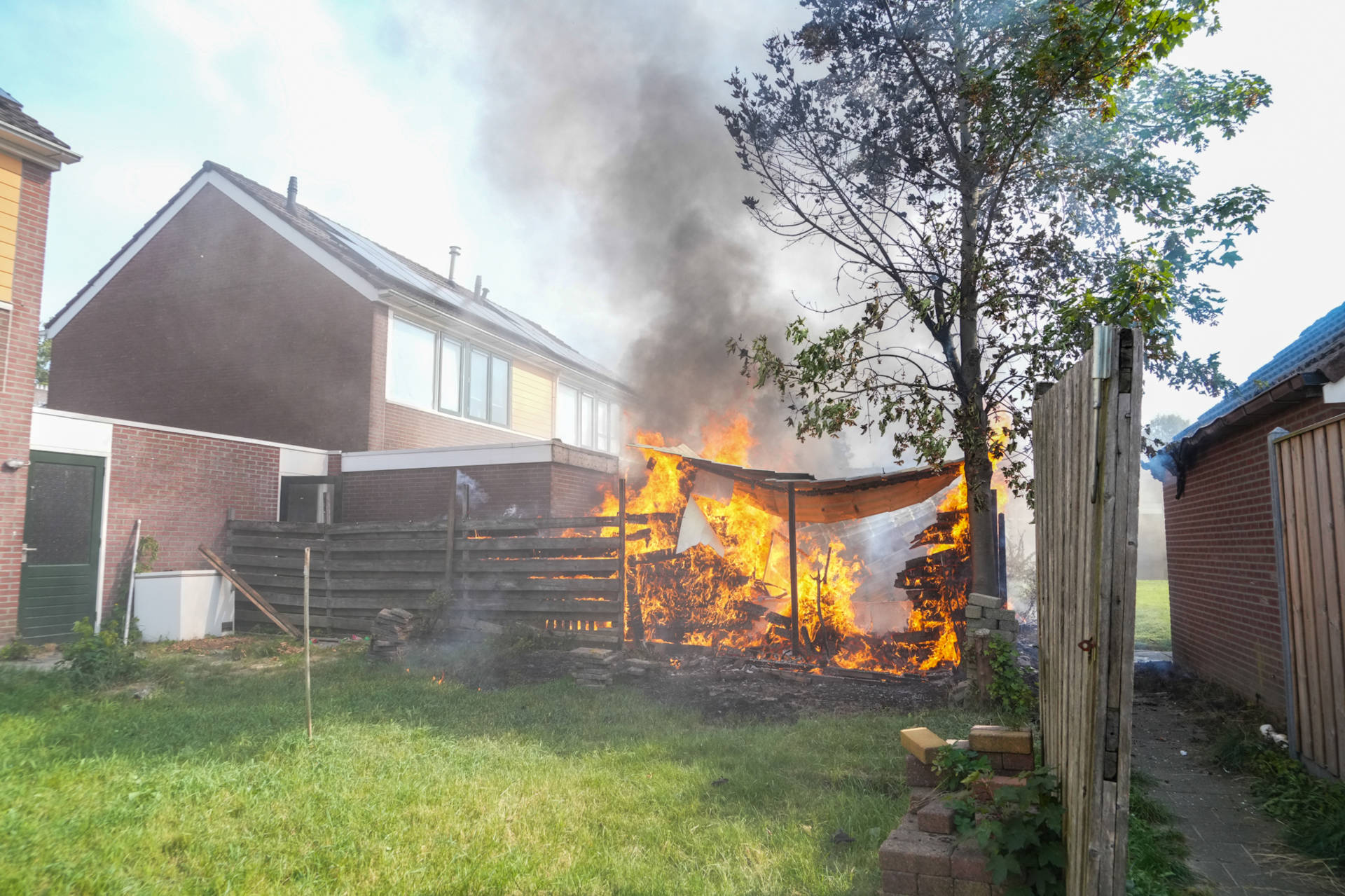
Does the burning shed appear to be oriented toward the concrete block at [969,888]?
yes

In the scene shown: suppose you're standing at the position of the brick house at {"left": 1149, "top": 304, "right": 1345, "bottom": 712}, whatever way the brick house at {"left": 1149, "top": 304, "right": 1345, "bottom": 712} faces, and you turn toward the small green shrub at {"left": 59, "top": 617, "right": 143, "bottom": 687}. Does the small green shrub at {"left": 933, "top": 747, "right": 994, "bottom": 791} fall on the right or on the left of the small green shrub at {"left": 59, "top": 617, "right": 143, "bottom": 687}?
left

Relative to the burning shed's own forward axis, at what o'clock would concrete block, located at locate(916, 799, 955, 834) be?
The concrete block is roughly at 12 o'clock from the burning shed.

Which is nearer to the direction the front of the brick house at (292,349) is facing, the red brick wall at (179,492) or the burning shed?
the burning shed

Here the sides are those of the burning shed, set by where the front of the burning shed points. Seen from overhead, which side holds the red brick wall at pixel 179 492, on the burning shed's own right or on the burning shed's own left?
on the burning shed's own right

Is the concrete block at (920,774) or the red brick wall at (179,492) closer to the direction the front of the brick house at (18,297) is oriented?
the concrete block

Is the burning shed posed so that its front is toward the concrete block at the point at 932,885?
yes
